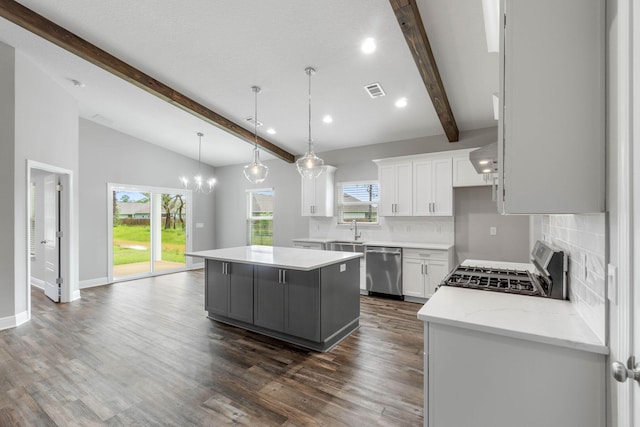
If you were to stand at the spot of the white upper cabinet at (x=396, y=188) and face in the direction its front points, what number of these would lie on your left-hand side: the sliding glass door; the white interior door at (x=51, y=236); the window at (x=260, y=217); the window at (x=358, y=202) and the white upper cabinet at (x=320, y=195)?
0

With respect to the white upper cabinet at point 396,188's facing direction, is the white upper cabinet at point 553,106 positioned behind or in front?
in front

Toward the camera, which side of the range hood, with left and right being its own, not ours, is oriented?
left

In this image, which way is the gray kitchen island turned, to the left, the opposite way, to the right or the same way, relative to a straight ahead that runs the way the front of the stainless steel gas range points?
to the left

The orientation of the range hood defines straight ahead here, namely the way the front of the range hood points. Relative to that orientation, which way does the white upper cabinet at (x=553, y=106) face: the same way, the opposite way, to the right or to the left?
the same way

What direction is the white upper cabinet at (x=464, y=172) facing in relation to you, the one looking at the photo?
facing the viewer

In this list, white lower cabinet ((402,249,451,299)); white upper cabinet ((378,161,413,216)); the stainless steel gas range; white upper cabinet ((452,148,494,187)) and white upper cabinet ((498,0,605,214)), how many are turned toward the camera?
3

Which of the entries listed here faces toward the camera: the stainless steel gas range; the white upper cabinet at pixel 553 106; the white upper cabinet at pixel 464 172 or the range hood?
the white upper cabinet at pixel 464 172

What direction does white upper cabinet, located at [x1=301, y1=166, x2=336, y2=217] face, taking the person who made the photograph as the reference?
facing the viewer and to the left of the viewer

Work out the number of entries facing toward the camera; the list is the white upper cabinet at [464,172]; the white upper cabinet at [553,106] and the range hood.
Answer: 1

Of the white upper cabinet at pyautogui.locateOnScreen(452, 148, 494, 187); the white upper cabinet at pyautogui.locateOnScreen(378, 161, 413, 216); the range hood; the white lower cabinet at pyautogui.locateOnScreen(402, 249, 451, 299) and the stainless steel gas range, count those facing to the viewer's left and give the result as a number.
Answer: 2

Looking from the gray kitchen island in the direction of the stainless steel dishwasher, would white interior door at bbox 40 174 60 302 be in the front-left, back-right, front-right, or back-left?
back-left

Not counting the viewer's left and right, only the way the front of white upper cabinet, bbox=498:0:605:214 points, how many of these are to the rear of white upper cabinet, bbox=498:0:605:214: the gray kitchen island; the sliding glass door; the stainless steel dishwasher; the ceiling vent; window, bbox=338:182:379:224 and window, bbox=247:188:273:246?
0

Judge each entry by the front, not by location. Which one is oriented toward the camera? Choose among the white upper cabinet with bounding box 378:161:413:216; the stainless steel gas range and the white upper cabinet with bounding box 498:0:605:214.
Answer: the white upper cabinet with bounding box 378:161:413:216

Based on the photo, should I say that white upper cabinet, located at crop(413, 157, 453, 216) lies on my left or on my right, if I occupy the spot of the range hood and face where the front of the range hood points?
on my right

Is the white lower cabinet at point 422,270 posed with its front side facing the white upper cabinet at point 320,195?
no

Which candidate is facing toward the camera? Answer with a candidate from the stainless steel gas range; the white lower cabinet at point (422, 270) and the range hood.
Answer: the white lower cabinet

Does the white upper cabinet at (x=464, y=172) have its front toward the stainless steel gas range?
yes

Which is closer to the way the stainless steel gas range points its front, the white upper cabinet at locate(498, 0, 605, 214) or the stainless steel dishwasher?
the stainless steel dishwasher
